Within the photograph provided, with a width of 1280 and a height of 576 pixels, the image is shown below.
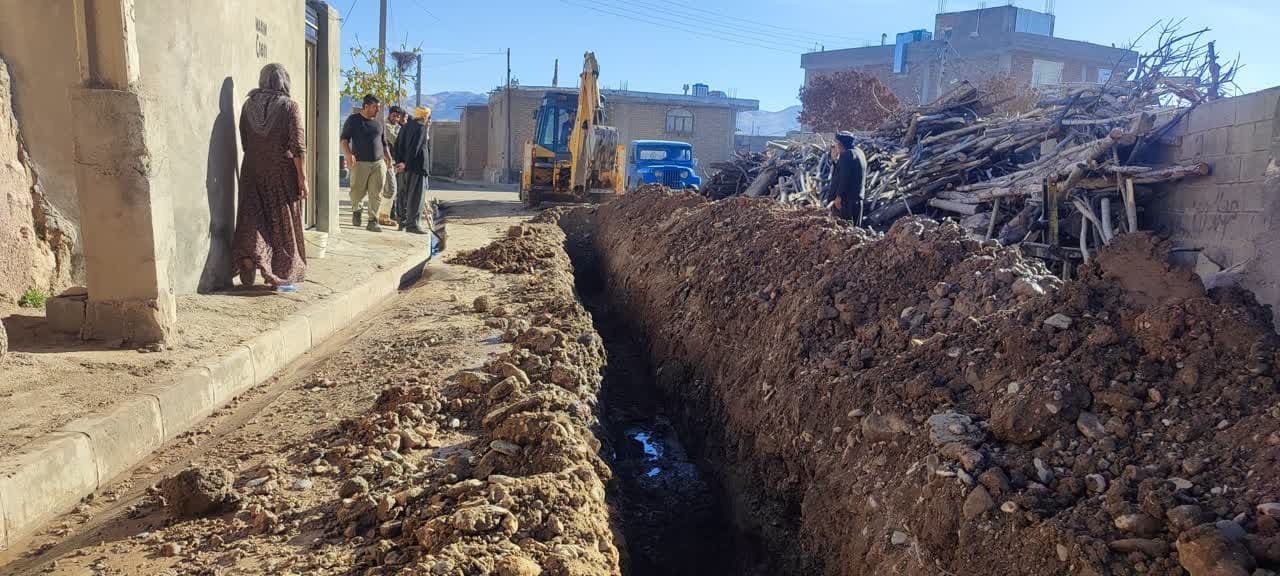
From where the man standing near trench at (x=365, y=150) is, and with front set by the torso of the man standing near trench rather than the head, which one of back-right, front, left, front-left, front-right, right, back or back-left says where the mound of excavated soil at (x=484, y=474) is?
front-right

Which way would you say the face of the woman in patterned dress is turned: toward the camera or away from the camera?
away from the camera

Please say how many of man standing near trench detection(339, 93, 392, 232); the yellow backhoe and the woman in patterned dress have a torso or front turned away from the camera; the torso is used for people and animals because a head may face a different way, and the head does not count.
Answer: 2

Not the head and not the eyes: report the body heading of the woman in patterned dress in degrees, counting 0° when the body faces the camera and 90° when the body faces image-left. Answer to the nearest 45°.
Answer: approximately 180°

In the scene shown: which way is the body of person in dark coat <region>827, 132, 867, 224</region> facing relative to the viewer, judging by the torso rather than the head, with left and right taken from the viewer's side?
facing to the left of the viewer

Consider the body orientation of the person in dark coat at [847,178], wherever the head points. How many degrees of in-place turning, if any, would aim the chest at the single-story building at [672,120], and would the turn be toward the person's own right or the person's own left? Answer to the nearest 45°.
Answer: approximately 90° to the person's own right

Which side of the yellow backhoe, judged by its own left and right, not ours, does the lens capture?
back

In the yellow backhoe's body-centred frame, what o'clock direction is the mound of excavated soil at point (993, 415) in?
The mound of excavated soil is roughly at 6 o'clock from the yellow backhoe.

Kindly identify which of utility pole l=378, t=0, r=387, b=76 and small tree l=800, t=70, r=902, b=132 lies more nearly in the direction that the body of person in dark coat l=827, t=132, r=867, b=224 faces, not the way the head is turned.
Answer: the utility pole

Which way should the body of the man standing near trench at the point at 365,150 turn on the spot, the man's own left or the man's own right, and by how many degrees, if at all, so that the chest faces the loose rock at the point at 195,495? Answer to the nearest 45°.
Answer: approximately 45° to the man's own right

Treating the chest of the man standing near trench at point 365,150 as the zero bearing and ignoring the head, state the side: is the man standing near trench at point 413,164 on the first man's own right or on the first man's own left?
on the first man's own left

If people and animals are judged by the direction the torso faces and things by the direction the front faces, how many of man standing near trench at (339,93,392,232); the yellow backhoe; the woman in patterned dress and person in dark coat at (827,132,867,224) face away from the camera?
2

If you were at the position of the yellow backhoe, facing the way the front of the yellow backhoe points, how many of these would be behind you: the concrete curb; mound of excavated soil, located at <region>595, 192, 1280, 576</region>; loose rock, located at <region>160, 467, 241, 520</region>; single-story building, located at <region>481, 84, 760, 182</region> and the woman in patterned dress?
4

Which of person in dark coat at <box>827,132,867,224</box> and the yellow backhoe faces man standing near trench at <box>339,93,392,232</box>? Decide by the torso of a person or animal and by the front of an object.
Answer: the person in dark coat
